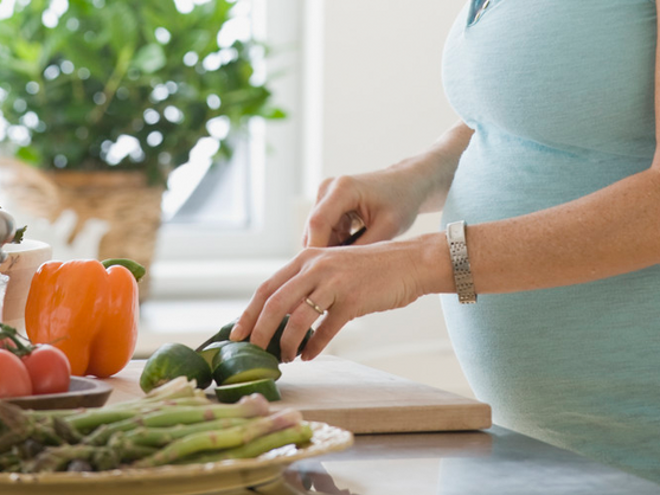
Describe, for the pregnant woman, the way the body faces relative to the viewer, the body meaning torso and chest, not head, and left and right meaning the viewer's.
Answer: facing to the left of the viewer

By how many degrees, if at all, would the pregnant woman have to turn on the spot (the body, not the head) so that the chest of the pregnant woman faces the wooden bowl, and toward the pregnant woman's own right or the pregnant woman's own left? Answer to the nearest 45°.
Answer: approximately 45° to the pregnant woman's own left

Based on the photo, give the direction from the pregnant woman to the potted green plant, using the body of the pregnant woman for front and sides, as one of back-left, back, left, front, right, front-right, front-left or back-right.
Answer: front-right

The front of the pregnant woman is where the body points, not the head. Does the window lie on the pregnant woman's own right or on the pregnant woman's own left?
on the pregnant woman's own right

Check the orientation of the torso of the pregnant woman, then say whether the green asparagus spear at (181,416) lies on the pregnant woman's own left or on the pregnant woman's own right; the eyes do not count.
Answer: on the pregnant woman's own left

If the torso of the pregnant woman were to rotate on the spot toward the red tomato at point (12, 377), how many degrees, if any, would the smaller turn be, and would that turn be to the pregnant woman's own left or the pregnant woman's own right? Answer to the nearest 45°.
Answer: approximately 45° to the pregnant woman's own left

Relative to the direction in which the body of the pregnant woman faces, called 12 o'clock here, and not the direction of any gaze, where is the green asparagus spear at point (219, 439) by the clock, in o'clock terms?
The green asparagus spear is roughly at 10 o'clock from the pregnant woman.

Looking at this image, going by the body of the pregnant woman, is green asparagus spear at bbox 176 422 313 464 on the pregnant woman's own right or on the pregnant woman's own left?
on the pregnant woman's own left

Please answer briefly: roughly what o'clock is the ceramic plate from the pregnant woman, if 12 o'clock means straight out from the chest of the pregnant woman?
The ceramic plate is roughly at 10 o'clock from the pregnant woman.

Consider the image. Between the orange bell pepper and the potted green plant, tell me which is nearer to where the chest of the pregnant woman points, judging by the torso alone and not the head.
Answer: the orange bell pepper
